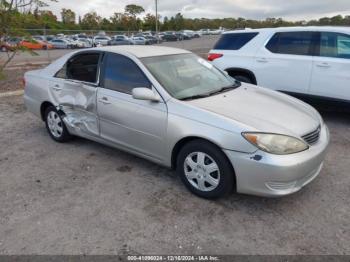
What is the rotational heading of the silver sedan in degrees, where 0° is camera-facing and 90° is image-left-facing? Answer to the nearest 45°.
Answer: approximately 315°

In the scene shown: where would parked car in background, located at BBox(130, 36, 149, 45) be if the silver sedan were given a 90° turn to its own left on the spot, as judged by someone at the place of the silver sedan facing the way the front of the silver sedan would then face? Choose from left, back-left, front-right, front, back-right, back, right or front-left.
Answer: front-left

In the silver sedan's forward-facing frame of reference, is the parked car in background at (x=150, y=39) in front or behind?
behind

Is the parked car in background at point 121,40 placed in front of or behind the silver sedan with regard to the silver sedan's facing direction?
behind

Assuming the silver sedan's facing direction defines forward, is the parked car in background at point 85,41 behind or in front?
behind
